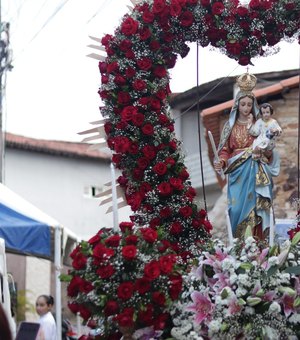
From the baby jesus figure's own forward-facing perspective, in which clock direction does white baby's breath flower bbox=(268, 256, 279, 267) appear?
The white baby's breath flower is roughly at 12 o'clock from the baby jesus figure.

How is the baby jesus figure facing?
toward the camera

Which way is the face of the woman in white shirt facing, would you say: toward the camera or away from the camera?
toward the camera

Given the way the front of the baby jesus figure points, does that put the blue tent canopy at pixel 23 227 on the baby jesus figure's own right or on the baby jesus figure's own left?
on the baby jesus figure's own right

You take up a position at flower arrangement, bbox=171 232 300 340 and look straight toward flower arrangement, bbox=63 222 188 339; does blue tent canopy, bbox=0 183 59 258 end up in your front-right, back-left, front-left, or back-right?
front-right

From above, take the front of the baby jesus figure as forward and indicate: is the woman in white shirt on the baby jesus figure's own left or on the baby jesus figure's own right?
on the baby jesus figure's own right

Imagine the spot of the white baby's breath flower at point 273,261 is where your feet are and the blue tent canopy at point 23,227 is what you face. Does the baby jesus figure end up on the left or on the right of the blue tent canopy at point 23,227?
right
